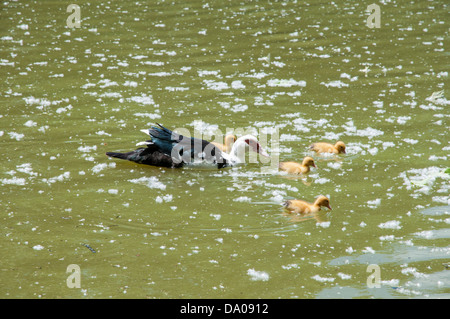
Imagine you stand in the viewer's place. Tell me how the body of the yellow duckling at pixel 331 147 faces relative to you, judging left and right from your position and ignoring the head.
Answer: facing to the right of the viewer

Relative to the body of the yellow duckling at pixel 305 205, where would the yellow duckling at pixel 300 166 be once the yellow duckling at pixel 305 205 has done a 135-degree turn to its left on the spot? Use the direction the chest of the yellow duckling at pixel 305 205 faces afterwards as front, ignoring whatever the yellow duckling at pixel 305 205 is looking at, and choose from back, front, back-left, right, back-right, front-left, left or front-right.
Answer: front-right

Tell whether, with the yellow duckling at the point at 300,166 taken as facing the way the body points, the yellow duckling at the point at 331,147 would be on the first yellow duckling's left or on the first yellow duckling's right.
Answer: on the first yellow duckling's left

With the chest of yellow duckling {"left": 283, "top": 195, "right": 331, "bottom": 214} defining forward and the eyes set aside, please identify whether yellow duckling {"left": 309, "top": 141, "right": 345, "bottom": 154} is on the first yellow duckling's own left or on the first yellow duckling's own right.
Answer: on the first yellow duckling's own left

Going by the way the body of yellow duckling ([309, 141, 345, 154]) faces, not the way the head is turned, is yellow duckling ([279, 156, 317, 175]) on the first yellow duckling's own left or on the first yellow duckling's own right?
on the first yellow duckling's own right

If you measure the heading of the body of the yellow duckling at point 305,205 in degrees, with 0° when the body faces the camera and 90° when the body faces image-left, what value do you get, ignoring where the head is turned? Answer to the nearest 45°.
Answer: approximately 270°

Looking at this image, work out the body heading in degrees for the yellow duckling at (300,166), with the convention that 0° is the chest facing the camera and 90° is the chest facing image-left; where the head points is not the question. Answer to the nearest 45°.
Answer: approximately 270°
